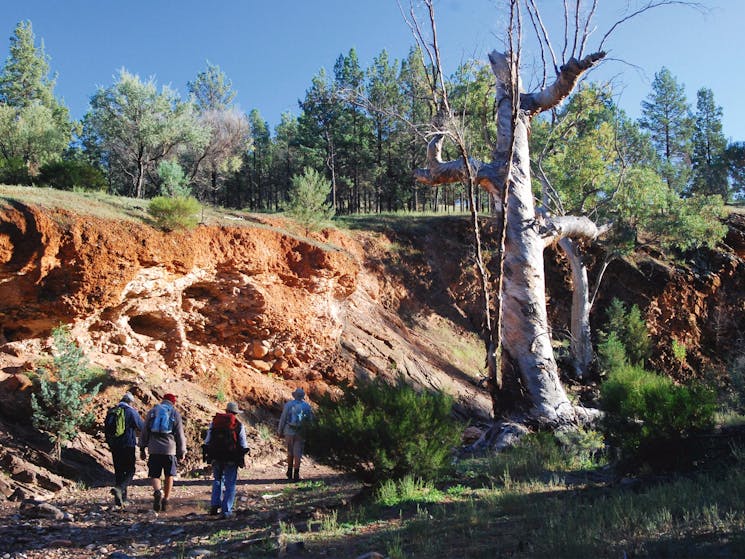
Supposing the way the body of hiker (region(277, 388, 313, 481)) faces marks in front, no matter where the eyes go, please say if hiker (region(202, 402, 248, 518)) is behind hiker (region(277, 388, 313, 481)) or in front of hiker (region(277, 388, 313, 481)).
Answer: behind

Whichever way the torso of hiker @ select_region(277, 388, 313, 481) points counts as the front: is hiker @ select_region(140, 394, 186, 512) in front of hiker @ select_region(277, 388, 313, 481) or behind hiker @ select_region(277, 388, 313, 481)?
behind

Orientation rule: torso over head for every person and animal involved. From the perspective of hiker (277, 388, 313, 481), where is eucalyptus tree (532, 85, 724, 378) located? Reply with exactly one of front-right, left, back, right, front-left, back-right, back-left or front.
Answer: front-right

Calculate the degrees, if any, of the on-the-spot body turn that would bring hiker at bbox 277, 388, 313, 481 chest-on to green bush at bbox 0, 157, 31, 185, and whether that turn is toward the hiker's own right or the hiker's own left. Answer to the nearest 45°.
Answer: approximately 45° to the hiker's own left

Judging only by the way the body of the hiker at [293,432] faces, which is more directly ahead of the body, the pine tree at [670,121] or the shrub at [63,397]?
the pine tree

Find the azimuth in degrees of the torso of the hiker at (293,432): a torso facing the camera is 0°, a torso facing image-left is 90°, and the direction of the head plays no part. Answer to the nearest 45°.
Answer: approximately 180°

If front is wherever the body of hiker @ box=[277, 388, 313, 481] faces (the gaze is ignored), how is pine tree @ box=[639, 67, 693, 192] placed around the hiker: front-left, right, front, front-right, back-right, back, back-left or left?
front-right

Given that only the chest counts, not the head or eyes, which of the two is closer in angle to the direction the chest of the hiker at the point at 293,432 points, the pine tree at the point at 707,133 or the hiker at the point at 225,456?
the pine tree

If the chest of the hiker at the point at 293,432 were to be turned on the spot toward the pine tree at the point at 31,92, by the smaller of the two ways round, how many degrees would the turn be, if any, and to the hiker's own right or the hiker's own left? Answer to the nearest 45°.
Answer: approximately 45° to the hiker's own left

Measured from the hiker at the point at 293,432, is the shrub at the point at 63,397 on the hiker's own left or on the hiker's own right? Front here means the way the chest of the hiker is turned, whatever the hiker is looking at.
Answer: on the hiker's own left
